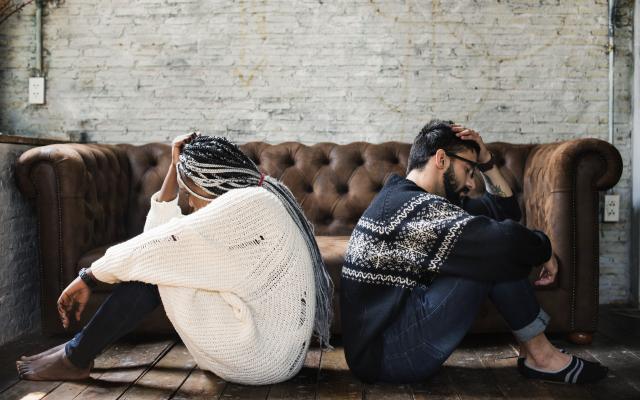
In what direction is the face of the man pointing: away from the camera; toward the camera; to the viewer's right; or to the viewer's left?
to the viewer's right

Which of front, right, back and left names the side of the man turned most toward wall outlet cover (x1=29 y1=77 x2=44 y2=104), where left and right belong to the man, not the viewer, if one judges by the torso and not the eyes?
back

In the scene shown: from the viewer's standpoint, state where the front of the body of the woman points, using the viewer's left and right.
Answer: facing to the left of the viewer

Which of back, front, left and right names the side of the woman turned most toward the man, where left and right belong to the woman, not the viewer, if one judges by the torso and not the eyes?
back

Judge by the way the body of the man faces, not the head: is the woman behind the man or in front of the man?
behind

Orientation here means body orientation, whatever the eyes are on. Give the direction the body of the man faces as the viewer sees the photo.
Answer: to the viewer's right

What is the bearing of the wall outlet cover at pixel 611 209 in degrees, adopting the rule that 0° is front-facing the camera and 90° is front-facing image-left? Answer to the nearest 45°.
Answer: approximately 0°

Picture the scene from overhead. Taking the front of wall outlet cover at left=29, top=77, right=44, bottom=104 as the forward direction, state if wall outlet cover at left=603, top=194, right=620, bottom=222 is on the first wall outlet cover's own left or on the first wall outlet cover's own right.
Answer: on the first wall outlet cover's own left

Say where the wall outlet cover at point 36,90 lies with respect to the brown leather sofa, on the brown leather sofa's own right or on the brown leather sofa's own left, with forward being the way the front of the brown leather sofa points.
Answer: on the brown leather sofa's own right

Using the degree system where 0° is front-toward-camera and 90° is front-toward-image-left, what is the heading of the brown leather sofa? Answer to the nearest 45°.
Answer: approximately 0°
